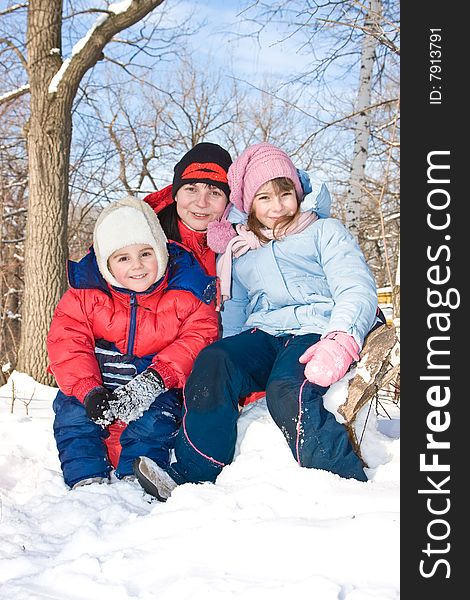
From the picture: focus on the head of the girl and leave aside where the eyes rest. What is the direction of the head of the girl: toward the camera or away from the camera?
toward the camera

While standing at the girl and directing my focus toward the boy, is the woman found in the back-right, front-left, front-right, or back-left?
front-right

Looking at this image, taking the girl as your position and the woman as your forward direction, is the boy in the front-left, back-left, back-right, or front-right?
front-left

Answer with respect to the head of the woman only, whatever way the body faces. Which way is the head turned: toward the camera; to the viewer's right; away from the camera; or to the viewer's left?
toward the camera

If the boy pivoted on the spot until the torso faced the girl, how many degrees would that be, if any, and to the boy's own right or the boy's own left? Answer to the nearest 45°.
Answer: approximately 45° to the boy's own left

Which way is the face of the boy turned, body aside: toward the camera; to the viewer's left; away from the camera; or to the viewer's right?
toward the camera

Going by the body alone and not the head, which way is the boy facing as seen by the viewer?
toward the camera
